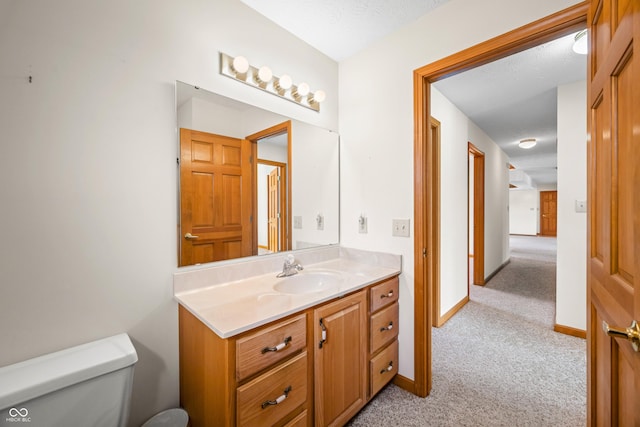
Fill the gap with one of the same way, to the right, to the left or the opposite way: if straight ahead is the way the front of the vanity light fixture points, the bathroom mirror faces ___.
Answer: the same way

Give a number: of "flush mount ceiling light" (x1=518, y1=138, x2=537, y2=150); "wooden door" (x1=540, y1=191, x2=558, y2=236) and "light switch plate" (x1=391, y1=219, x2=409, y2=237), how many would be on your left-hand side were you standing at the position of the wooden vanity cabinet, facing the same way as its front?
3

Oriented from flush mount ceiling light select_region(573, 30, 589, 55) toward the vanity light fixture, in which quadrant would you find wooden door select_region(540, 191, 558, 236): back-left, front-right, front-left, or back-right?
back-right

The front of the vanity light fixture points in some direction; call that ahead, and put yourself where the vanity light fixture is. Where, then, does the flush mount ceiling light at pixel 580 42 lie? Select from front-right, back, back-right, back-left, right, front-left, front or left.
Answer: front-left

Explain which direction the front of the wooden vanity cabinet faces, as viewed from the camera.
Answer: facing the viewer and to the right of the viewer

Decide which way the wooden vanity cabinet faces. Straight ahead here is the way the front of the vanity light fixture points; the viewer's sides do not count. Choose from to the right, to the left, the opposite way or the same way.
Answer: the same way

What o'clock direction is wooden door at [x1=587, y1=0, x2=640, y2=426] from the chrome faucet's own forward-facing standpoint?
The wooden door is roughly at 12 o'clock from the chrome faucet.

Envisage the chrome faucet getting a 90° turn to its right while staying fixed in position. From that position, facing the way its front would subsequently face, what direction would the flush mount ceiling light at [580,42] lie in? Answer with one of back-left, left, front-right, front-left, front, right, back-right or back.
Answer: back-left

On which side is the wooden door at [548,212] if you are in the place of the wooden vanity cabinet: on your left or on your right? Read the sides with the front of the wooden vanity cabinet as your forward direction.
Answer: on your left

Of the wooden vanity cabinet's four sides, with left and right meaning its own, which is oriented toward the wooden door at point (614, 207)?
front

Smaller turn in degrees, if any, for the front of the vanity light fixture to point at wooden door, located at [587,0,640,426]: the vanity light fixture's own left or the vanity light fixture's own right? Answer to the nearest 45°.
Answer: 0° — it already faces it

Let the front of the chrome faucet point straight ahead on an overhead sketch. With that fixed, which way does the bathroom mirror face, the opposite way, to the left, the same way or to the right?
the same way

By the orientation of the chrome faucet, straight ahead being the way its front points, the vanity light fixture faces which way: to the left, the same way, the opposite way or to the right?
the same way

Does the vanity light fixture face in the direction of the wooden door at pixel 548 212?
no

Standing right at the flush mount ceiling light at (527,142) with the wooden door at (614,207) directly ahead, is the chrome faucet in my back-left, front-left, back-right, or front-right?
front-right

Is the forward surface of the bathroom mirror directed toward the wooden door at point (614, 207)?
yes

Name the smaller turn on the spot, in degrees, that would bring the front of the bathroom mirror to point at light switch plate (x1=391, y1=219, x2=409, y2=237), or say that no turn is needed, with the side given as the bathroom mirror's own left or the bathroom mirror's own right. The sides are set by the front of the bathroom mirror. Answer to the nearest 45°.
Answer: approximately 45° to the bathroom mirror's own left

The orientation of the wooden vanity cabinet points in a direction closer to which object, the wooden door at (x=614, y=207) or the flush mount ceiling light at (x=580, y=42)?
the wooden door

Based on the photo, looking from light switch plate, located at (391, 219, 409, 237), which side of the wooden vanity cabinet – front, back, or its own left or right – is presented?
left

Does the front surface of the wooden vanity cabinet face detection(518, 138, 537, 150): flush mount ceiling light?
no
